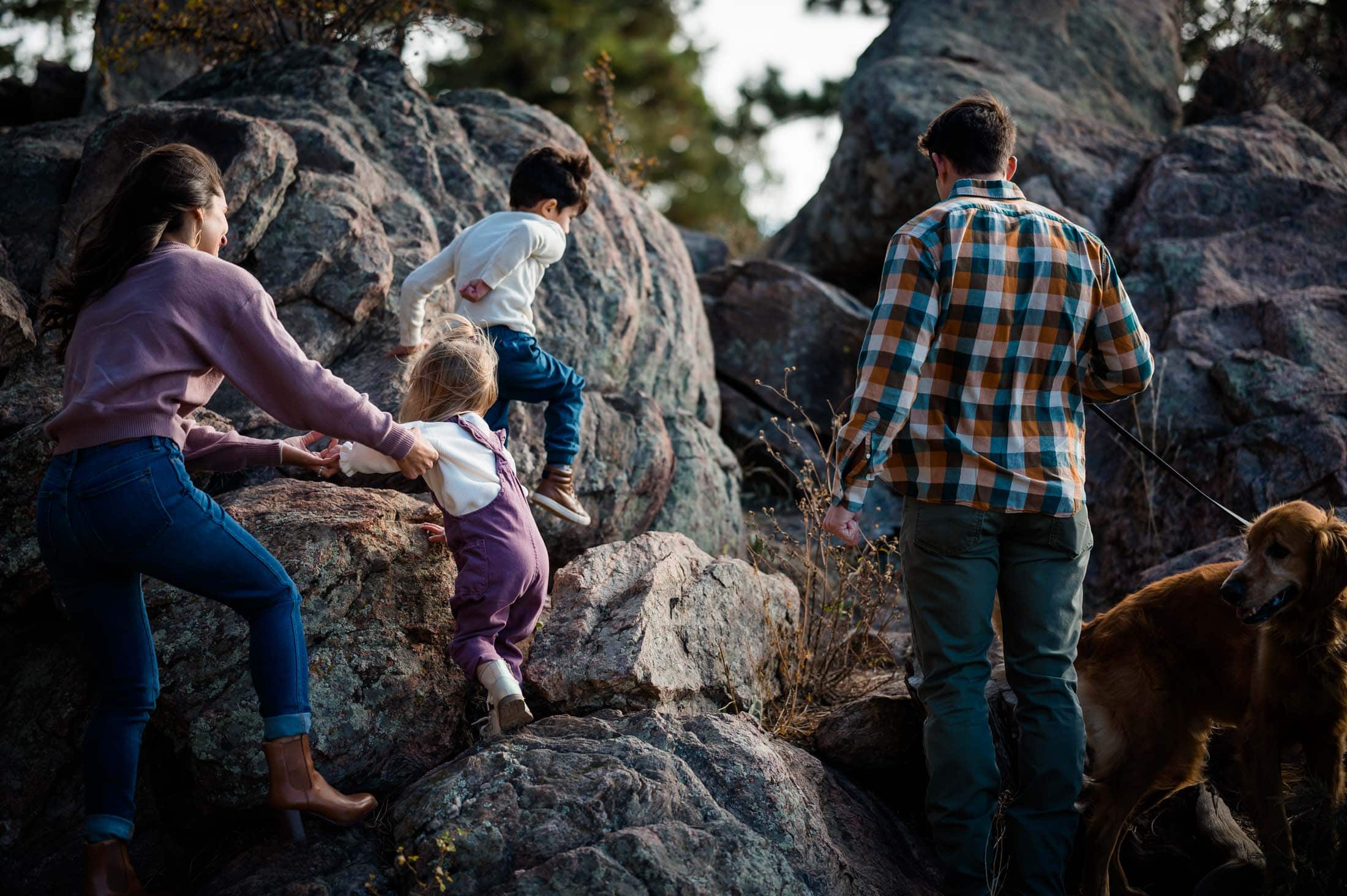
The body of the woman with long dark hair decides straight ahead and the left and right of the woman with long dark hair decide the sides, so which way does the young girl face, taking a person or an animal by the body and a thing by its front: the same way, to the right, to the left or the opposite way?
to the left

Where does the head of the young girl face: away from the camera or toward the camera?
away from the camera

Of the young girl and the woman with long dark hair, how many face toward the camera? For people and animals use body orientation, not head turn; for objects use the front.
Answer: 0

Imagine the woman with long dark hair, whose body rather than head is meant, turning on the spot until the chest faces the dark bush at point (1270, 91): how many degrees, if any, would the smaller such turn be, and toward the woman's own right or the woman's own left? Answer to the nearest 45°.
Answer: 0° — they already face it

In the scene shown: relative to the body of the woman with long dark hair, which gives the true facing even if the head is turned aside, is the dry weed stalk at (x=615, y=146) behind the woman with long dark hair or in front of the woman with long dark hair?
in front

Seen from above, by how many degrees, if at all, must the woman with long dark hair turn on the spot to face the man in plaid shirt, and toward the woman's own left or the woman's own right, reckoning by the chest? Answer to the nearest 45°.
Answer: approximately 45° to the woman's own right

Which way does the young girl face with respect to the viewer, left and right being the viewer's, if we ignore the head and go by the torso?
facing away from the viewer and to the left of the viewer

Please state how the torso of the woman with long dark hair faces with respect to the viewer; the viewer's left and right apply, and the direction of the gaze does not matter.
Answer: facing away from the viewer and to the right of the viewer

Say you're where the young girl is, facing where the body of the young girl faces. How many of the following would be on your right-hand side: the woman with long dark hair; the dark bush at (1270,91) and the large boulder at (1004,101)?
2

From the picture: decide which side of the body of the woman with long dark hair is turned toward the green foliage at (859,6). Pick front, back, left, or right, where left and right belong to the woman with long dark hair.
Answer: front
